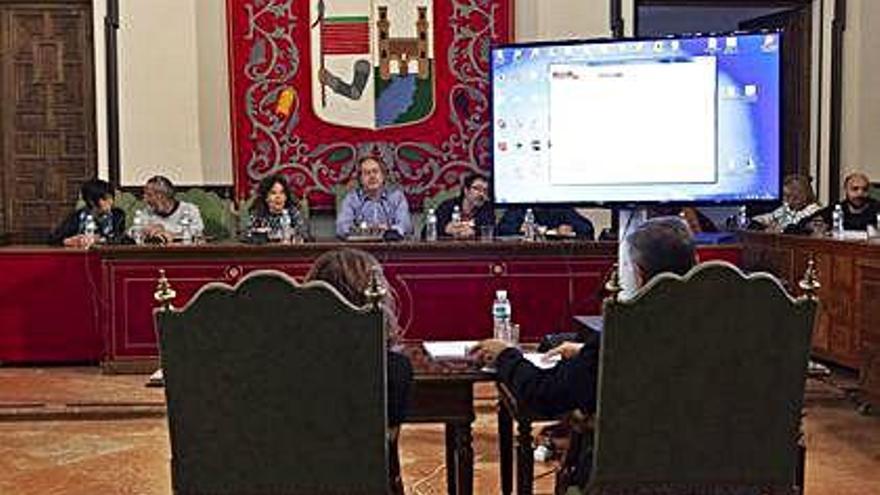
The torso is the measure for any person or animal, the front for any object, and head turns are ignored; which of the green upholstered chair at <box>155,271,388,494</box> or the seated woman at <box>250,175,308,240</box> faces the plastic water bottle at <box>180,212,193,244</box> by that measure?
the green upholstered chair

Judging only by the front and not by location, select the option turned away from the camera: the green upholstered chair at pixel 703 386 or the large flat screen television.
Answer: the green upholstered chair

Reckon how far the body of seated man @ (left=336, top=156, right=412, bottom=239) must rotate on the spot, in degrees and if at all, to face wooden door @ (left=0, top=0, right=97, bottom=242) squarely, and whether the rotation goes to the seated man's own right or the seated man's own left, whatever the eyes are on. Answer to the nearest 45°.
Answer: approximately 135° to the seated man's own right

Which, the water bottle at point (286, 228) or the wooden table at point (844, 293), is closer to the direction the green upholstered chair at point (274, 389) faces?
the water bottle

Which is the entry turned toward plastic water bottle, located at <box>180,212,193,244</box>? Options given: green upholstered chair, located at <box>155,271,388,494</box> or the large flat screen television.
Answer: the green upholstered chair

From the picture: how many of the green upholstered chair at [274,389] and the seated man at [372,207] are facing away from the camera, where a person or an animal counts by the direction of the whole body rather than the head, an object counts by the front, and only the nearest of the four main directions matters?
1

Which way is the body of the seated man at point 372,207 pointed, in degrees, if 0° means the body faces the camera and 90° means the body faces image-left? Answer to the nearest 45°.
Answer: approximately 0°

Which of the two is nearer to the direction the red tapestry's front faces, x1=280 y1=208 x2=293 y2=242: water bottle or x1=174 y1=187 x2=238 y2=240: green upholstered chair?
the water bottle

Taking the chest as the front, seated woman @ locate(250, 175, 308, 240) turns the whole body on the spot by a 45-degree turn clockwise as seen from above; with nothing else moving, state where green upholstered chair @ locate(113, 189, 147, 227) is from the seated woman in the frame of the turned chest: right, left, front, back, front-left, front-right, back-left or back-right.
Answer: right

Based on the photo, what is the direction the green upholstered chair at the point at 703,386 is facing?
away from the camera

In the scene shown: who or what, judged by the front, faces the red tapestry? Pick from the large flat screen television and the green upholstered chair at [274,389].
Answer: the green upholstered chair

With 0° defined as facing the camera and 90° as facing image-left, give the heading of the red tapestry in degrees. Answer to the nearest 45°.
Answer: approximately 0°

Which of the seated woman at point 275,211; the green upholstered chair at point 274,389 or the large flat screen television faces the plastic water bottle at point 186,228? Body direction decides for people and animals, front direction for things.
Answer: the green upholstered chair

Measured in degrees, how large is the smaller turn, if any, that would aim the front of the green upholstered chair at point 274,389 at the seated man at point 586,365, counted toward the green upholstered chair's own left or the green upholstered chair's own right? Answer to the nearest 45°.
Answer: approximately 90° to the green upholstered chair's own right

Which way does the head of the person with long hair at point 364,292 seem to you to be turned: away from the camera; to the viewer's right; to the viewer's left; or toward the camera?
away from the camera

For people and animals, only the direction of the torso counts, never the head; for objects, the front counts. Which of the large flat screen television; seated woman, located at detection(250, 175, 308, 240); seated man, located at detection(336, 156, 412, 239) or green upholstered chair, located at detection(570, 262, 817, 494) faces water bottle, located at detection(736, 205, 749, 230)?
the green upholstered chair

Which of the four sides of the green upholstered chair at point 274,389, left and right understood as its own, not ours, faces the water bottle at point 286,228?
front

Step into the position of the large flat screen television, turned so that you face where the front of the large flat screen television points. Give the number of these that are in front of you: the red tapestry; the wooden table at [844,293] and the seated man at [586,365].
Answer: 1

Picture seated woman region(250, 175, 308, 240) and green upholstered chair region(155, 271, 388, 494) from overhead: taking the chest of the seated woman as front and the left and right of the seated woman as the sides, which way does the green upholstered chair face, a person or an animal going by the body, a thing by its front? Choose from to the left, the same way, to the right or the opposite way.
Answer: the opposite way
